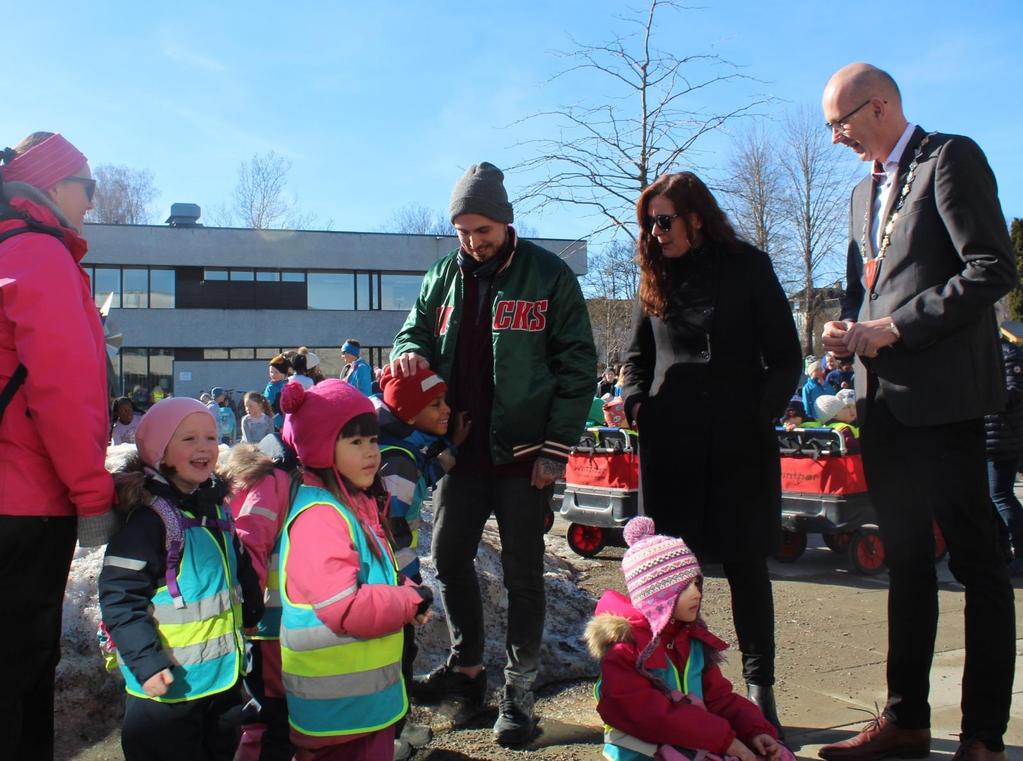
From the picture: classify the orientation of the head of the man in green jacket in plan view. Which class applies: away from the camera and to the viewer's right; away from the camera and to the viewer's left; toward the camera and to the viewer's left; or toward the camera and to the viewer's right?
toward the camera and to the viewer's left

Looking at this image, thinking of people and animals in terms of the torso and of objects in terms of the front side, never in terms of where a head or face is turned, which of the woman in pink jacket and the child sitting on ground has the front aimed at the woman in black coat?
the woman in pink jacket

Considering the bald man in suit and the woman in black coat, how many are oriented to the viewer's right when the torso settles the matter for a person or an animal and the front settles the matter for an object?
0

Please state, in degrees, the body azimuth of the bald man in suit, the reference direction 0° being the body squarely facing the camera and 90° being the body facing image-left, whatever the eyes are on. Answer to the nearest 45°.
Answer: approximately 45°

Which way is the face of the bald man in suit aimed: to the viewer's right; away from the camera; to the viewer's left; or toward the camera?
to the viewer's left

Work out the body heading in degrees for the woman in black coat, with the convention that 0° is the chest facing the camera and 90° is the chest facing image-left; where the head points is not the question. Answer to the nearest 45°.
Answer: approximately 45°

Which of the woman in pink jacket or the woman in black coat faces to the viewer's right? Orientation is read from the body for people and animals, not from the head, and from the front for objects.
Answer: the woman in pink jacket

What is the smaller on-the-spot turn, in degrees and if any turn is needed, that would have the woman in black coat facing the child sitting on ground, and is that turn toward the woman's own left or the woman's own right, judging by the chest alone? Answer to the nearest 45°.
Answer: approximately 45° to the woman's own left

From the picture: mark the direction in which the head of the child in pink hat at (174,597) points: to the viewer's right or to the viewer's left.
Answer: to the viewer's right

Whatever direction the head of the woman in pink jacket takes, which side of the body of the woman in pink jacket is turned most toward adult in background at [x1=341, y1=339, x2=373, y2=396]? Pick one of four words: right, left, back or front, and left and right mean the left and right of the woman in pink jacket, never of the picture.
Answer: left

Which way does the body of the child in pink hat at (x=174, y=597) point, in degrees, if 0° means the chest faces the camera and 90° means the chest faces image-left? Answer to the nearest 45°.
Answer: approximately 315°

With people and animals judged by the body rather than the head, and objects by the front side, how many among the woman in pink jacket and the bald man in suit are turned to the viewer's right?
1

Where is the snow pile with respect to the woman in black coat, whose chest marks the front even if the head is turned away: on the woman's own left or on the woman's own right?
on the woman's own right

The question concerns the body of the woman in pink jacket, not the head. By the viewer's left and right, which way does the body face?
facing to the right of the viewer
